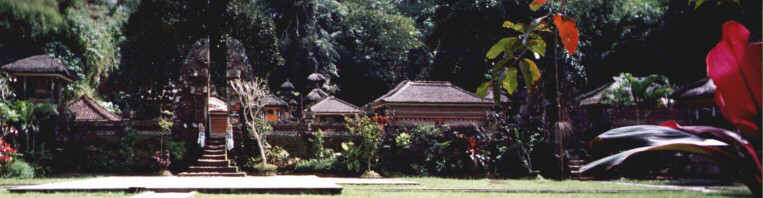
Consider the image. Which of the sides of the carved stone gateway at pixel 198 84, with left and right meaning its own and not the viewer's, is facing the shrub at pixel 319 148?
left

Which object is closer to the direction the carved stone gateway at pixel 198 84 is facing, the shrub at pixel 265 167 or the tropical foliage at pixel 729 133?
the tropical foliage

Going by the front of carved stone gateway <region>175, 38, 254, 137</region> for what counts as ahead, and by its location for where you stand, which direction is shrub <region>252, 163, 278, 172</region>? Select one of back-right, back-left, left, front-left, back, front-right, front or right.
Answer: front-left

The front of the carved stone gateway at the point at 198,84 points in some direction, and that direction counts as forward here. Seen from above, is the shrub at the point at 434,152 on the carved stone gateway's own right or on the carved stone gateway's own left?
on the carved stone gateway's own left

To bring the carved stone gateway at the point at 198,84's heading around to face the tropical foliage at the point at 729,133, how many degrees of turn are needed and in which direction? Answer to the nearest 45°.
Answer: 0° — it already faces it

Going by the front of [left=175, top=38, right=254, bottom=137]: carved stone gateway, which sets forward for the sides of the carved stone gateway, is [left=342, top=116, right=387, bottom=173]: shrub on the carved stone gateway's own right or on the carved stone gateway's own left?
on the carved stone gateway's own left

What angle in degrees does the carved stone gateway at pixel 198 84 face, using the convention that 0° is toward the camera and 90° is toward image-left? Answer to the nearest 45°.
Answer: approximately 0°

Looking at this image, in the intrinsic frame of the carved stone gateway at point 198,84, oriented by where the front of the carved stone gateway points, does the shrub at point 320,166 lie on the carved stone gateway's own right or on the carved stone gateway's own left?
on the carved stone gateway's own left

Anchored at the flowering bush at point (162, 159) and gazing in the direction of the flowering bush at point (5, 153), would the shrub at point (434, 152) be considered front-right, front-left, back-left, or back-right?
back-left
